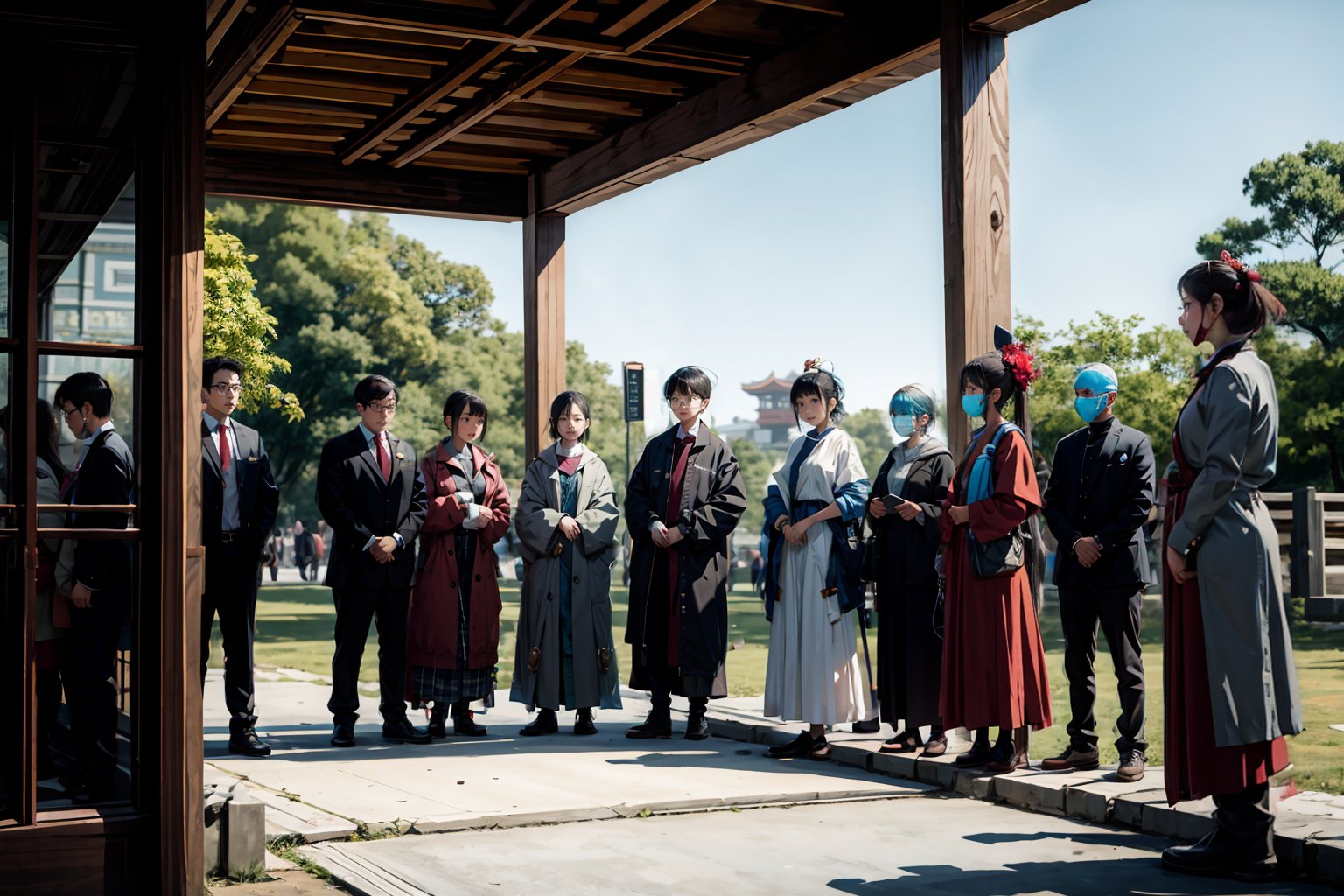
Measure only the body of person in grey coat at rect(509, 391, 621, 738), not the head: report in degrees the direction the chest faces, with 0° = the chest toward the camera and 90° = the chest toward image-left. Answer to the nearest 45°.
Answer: approximately 0°

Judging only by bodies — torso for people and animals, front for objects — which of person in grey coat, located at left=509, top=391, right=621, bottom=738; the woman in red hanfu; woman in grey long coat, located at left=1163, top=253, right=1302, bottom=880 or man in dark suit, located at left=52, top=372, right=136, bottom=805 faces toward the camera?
the person in grey coat

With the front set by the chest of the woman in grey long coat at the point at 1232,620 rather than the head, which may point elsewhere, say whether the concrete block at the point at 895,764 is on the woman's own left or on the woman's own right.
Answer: on the woman's own right

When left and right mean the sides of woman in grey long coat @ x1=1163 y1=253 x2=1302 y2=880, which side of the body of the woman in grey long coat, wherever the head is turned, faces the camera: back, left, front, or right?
left

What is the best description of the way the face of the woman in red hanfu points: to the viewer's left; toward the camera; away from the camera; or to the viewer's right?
to the viewer's left

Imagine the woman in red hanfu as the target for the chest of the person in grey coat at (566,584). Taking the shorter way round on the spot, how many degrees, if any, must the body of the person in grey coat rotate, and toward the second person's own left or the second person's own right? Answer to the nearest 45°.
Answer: approximately 45° to the second person's own left

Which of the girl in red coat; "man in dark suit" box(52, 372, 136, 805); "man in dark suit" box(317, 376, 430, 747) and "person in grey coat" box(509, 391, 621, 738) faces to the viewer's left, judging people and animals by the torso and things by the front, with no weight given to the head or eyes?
"man in dark suit" box(52, 372, 136, 805)

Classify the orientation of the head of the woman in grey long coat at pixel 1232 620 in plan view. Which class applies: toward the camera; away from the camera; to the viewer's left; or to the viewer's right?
to the viewer's left
